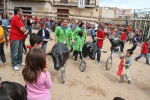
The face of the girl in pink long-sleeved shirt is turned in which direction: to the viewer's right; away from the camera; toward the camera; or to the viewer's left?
away from the camera

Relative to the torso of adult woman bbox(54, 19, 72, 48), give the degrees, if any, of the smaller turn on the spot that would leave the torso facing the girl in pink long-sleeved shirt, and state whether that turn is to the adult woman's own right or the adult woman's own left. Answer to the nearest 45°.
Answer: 0° — they already face them

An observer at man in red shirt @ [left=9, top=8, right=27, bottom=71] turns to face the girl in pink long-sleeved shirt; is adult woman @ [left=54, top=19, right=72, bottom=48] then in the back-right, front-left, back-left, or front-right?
back-left

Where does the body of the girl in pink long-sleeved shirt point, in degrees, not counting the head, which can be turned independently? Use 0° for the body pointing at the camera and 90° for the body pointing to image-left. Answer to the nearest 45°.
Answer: approximately 225°

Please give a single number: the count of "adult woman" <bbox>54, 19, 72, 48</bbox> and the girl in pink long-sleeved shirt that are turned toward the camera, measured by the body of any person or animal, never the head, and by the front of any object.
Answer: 1

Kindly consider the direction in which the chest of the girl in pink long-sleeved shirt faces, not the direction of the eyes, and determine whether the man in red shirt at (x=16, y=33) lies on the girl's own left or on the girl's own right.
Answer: on the girl's own left

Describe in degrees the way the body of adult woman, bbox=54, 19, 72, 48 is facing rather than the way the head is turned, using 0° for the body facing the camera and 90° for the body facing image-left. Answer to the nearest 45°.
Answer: approximately 0°

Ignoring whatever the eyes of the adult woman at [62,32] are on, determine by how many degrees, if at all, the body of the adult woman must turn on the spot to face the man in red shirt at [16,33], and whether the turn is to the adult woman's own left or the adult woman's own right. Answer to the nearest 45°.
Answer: approximately 45° to the adult woman's own right
